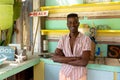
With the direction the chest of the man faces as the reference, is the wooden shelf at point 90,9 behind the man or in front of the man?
behind

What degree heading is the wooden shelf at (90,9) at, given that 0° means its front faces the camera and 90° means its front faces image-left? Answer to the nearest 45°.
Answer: approximately 0°

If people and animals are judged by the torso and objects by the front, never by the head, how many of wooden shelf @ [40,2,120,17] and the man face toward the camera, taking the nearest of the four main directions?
2

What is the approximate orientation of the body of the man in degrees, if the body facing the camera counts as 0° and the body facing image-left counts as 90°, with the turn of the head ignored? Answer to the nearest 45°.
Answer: approximately 0°

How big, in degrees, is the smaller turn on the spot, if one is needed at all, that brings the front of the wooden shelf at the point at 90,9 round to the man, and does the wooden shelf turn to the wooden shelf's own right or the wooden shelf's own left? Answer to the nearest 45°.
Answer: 0° — it already faces them

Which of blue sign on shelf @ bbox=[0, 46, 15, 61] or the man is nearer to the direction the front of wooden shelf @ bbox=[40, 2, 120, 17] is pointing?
the man

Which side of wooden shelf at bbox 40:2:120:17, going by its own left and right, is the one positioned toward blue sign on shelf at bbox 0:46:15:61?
right

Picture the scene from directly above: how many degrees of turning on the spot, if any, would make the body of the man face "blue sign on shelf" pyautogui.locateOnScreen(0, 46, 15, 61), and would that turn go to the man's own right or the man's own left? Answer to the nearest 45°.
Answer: approximately 135° to the man's own right
